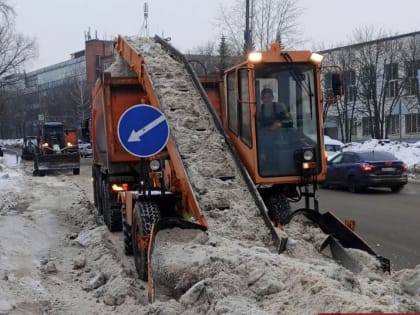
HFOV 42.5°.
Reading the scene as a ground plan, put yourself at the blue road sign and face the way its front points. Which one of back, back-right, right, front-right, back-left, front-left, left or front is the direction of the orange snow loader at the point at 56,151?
back

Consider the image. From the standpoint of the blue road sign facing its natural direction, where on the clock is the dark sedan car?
The dark sedan car is roughly at 7 o'clock from the blue road sign.

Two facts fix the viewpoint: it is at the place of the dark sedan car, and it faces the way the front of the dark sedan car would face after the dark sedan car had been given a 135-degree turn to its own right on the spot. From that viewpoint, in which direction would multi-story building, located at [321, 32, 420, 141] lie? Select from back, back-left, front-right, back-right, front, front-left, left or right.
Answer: left

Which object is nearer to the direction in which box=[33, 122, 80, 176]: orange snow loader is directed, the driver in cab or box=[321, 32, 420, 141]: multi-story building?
the driver in cab

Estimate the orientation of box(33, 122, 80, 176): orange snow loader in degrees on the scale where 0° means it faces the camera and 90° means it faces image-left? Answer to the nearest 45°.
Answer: approximately 0°

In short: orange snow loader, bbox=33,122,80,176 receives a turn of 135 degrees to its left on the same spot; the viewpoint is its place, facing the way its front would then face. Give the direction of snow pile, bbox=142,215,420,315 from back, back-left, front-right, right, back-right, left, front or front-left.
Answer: back-right

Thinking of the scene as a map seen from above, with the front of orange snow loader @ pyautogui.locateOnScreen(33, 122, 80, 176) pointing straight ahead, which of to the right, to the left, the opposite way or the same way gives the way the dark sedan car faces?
the opposite way

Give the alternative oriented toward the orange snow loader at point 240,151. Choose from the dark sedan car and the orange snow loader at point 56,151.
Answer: the orange snow loader at point 56,151

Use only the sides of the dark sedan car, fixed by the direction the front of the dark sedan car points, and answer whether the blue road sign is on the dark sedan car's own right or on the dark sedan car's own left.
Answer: on the dark sedan car's own left

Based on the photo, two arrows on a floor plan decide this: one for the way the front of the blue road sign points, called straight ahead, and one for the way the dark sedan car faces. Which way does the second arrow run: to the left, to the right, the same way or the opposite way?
the opposite way

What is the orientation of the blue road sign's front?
toward the camera

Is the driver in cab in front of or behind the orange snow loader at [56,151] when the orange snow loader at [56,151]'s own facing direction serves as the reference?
in front

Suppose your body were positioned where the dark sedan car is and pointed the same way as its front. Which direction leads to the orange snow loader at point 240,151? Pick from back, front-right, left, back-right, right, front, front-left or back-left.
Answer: back-left

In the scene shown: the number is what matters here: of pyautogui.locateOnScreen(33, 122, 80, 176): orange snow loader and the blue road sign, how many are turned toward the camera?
2

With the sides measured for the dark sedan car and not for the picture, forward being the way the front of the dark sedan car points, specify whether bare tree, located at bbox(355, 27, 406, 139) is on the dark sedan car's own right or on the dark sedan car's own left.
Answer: on the dark sedan car's own right

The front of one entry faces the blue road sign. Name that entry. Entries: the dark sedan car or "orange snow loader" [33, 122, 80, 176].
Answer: the orange snow loader

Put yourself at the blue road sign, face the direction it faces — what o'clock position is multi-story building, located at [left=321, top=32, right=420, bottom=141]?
The multi-story building is roughly at 7 o'clock from the blue road sign.
